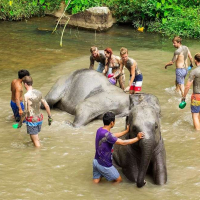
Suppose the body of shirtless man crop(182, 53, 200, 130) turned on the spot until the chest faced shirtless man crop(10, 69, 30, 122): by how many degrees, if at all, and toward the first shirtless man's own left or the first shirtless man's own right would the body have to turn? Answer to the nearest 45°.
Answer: approximately 45° to the first shirtless man's own left

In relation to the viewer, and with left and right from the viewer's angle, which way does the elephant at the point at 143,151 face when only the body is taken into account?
facing the viewer

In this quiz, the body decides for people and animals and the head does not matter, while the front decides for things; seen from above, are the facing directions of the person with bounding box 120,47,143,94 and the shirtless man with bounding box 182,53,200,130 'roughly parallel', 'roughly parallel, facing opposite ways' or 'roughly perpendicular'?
roughly perpendicular

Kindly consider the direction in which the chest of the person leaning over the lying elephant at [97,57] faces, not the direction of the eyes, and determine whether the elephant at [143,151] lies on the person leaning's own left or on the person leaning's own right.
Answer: on the person leaning's own left

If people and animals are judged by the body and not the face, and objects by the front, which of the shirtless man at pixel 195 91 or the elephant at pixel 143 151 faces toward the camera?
the elephant

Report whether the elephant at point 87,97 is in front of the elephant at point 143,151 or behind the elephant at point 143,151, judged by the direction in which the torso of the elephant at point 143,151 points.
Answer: behind

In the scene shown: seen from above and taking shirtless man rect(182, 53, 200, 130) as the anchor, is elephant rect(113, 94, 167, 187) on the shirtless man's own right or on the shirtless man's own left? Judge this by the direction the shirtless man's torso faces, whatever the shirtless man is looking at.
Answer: on the shirtless man's own left

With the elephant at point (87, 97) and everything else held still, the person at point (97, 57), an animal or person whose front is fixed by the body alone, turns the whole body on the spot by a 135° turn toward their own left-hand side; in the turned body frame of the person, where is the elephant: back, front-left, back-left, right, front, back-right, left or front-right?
right

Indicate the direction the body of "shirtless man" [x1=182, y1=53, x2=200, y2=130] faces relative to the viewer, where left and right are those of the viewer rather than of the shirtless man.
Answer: facing away from the viewer and to the left of the viewer

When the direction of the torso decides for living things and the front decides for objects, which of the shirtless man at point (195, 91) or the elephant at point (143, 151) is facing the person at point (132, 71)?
the shirtless man

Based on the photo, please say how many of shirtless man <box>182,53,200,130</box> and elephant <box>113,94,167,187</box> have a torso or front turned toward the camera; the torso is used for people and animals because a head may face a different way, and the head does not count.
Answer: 1

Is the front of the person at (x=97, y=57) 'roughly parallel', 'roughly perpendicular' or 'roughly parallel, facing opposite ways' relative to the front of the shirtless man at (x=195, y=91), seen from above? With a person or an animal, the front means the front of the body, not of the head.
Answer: roughly perpendicular

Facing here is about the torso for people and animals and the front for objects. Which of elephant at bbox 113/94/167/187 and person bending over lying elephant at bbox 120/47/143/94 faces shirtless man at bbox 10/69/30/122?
the person bending over lying elephant

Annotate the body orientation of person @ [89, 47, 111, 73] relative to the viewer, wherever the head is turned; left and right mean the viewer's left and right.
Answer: facing the viewer and to the left of the viewer
